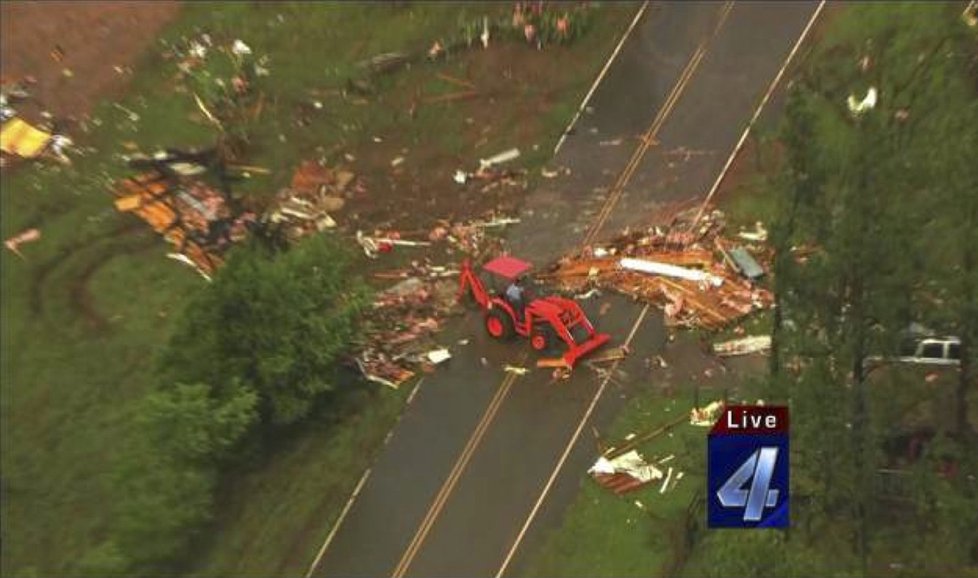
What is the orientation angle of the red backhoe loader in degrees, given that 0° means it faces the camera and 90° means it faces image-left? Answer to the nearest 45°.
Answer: approximately 315°

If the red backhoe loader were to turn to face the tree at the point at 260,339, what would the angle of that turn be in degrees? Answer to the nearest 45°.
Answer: approximately 135° to its right

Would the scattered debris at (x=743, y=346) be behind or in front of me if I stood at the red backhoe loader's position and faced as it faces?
in front

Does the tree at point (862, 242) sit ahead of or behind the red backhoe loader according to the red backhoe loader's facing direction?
ahead

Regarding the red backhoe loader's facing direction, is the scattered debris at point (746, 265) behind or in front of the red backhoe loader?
in front
